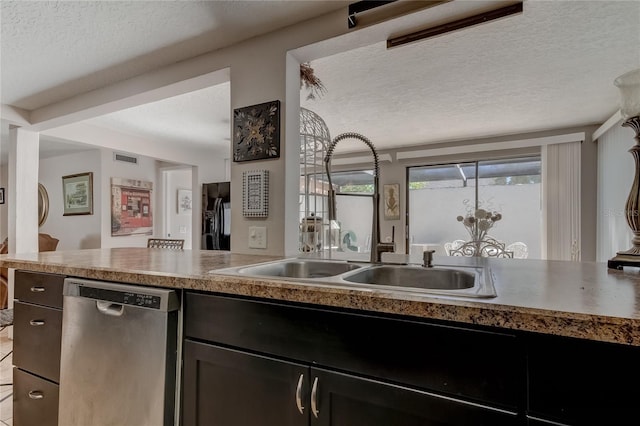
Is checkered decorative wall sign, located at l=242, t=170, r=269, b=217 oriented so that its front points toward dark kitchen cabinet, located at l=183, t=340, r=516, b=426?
yes

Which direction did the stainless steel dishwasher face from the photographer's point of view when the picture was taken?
facing the viewer and to the left of the viewer

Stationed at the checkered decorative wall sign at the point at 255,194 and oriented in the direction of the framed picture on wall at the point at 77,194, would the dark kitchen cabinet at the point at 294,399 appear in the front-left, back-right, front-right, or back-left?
back-left

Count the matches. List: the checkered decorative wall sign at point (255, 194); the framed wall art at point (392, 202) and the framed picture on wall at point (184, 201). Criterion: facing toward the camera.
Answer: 3

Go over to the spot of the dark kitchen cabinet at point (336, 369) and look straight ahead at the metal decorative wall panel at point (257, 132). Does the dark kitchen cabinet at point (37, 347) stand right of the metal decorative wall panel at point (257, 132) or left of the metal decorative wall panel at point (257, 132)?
left

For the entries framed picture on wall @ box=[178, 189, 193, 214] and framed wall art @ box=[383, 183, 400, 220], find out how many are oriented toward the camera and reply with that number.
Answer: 2

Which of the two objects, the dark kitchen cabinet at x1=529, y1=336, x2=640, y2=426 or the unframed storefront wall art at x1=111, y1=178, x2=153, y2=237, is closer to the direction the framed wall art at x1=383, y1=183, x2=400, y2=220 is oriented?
the dark kitchen cabinet

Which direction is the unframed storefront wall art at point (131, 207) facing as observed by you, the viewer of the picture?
facing the viewer and to the right of the viewer

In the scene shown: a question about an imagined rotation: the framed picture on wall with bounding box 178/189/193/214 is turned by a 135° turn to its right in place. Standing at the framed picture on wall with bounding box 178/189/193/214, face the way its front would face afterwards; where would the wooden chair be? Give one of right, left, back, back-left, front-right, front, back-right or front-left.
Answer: back-left

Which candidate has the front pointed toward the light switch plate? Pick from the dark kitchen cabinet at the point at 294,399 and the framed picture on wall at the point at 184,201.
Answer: the framed picture on wall

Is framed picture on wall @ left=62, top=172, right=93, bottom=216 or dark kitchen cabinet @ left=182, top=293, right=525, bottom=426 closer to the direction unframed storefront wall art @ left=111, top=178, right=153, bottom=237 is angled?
the dark kitchen cabinet

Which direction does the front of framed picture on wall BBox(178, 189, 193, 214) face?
toward the camera
